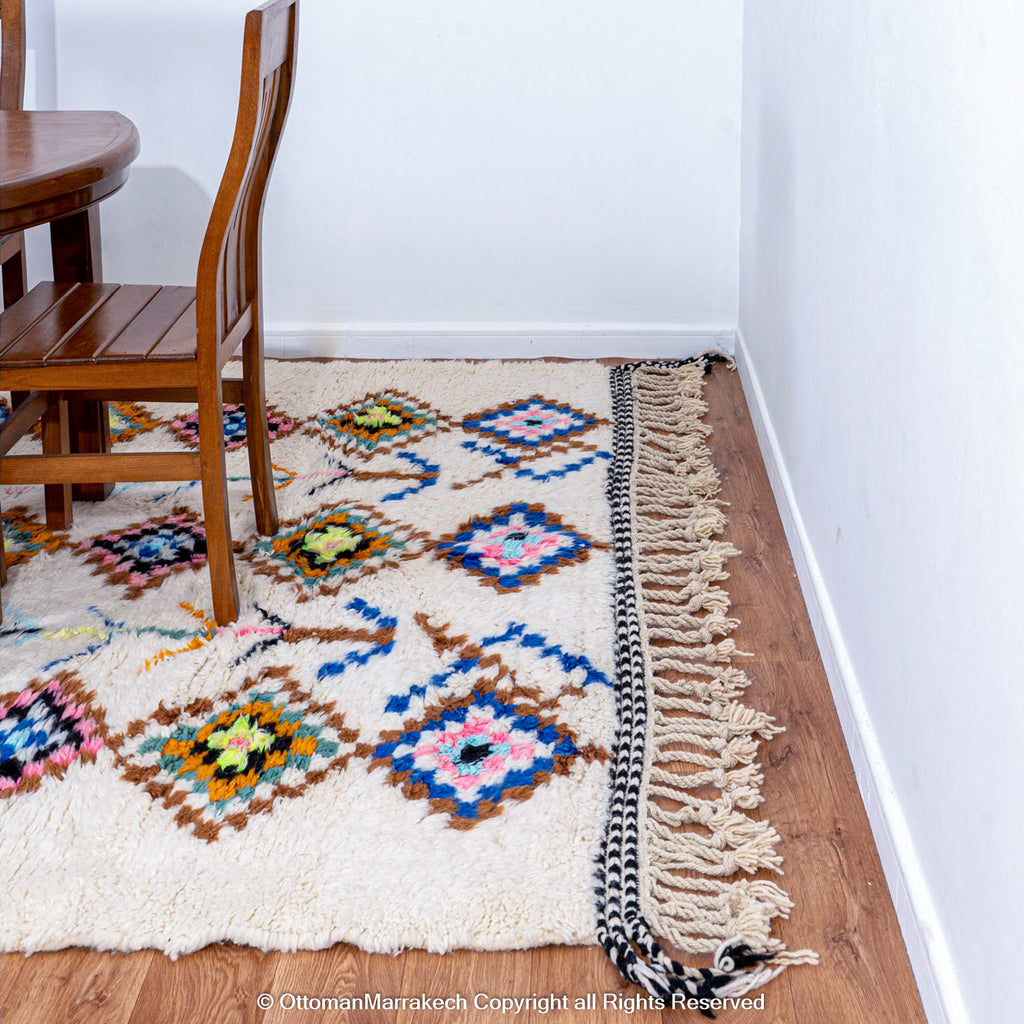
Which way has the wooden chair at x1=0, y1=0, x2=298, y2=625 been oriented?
to the viewer's left

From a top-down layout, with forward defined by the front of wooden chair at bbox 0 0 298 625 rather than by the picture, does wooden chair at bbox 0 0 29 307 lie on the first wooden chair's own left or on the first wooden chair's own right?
on the first wooden chair's own right
